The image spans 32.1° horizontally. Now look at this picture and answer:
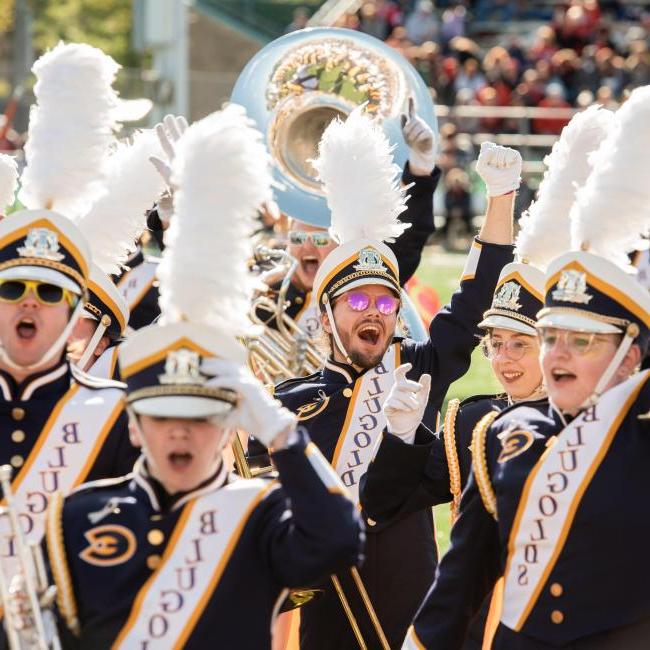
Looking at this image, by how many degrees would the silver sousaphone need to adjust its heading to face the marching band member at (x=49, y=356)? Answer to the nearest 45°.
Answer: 0° — it already faces them

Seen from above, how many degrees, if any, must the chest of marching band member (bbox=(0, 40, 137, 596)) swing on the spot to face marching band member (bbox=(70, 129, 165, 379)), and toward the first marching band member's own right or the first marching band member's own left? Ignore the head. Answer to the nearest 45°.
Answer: approximately 180°

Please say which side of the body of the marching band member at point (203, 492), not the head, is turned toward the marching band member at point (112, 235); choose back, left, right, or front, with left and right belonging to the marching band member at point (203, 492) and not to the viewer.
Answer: back

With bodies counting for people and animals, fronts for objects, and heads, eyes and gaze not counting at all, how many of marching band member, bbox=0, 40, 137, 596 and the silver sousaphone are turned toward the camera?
2

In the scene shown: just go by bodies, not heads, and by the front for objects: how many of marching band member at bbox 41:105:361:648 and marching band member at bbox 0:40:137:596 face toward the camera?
2

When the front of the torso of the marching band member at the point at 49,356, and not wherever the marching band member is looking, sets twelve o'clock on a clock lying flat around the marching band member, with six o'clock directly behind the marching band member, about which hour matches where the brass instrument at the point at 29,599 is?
The brass instrument is roughly at 12 o'clock from the marching band member.

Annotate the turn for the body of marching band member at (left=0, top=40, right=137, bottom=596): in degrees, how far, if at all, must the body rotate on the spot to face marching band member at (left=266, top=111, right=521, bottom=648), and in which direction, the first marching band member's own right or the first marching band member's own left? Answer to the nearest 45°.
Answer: approximately 135° to the first marching band member's own left

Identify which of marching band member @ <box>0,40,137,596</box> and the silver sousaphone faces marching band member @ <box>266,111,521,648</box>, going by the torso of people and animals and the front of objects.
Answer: the silver sousaphone

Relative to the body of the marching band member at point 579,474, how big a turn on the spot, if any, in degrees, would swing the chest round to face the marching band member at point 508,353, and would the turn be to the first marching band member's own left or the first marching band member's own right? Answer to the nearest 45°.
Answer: approximately 135° to the first marching band member's own right
